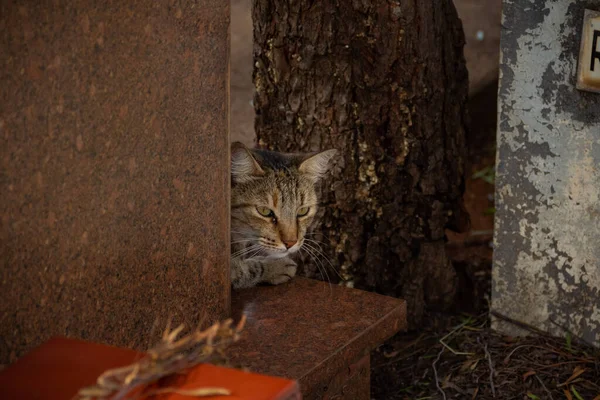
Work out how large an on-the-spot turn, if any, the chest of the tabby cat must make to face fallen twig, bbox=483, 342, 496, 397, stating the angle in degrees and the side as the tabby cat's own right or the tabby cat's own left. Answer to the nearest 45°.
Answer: approximately 45° to the tabby cat's own left

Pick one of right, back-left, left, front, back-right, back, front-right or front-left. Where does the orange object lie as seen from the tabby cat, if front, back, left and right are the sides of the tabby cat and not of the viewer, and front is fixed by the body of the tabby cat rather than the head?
front-right

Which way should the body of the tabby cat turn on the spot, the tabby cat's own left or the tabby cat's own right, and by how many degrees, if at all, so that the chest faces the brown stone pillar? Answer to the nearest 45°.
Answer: approximately 45° to the tabby cat's own right

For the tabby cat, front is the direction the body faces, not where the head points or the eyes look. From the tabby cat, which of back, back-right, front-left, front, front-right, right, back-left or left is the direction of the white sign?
front-left

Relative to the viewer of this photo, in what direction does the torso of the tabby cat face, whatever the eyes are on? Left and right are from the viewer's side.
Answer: facing the viewer and to the right of the viewer

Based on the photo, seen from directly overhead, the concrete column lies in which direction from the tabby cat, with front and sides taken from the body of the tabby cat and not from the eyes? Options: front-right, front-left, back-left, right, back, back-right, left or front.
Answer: front-left

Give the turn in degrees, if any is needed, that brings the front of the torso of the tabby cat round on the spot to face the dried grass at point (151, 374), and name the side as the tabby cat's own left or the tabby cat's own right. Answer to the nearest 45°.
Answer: approximately 45° to the tabby cat's own right

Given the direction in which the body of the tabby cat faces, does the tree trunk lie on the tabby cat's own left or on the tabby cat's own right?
on the tabby cat's own left
